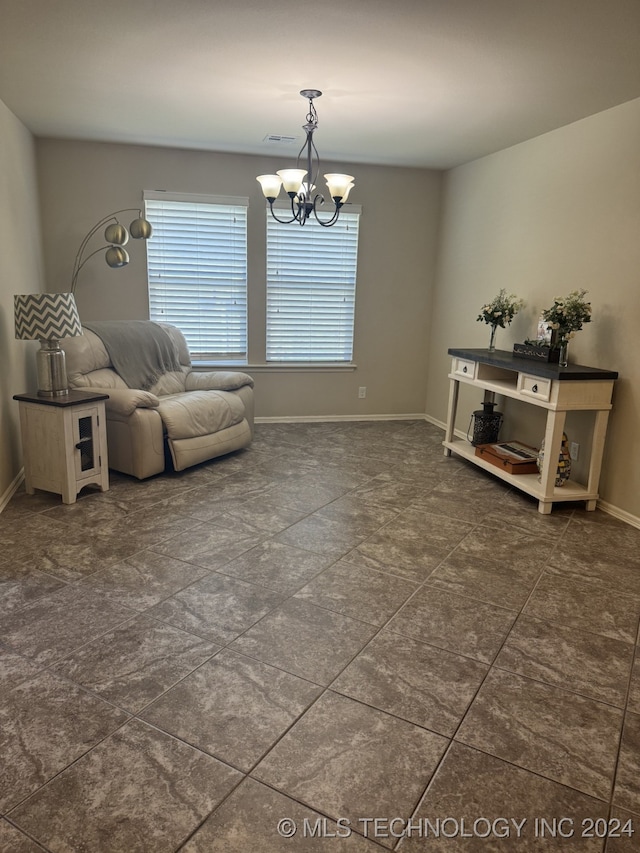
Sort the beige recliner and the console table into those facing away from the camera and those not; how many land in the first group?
0

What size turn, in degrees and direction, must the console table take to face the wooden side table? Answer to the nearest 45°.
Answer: approximately 45° to its right

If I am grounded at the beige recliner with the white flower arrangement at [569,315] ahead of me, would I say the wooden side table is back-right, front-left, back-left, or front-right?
back-right

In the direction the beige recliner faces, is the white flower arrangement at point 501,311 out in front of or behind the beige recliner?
in front

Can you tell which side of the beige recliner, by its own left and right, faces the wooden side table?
right

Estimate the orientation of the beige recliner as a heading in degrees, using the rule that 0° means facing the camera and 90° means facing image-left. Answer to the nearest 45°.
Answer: approximately 315°

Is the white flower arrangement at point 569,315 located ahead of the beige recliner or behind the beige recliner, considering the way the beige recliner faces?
ahead

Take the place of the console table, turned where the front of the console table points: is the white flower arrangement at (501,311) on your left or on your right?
on your right

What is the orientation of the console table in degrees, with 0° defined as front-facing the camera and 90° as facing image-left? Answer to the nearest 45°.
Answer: approximately 45°

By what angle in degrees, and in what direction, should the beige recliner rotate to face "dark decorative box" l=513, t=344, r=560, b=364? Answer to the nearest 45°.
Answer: approximately 45° to its left
